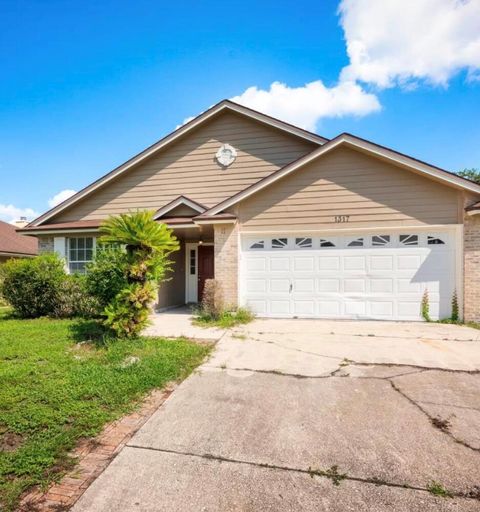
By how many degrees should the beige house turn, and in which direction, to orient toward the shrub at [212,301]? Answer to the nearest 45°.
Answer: approximately 90° to its right

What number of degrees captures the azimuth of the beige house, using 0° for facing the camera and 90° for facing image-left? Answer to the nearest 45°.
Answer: approximately 0°

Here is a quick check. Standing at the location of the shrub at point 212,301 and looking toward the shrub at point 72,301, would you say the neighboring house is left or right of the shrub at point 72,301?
right

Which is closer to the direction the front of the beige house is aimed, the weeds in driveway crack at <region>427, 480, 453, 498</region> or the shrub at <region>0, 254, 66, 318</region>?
the weeds in driveway crack

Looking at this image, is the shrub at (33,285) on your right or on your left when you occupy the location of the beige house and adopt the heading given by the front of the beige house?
on your right

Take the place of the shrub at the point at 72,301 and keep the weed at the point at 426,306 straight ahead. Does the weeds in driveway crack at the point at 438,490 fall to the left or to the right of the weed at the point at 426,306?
right

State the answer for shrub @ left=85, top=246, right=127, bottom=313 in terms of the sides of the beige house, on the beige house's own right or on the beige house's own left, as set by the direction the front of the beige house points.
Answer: on the beige house's own right

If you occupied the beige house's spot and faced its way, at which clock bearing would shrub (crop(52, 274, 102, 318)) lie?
The shrub is roughly at 3 o'clock from the beige house.

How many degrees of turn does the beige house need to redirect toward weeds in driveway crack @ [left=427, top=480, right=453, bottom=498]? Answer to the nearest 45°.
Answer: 0° — it already faces it
